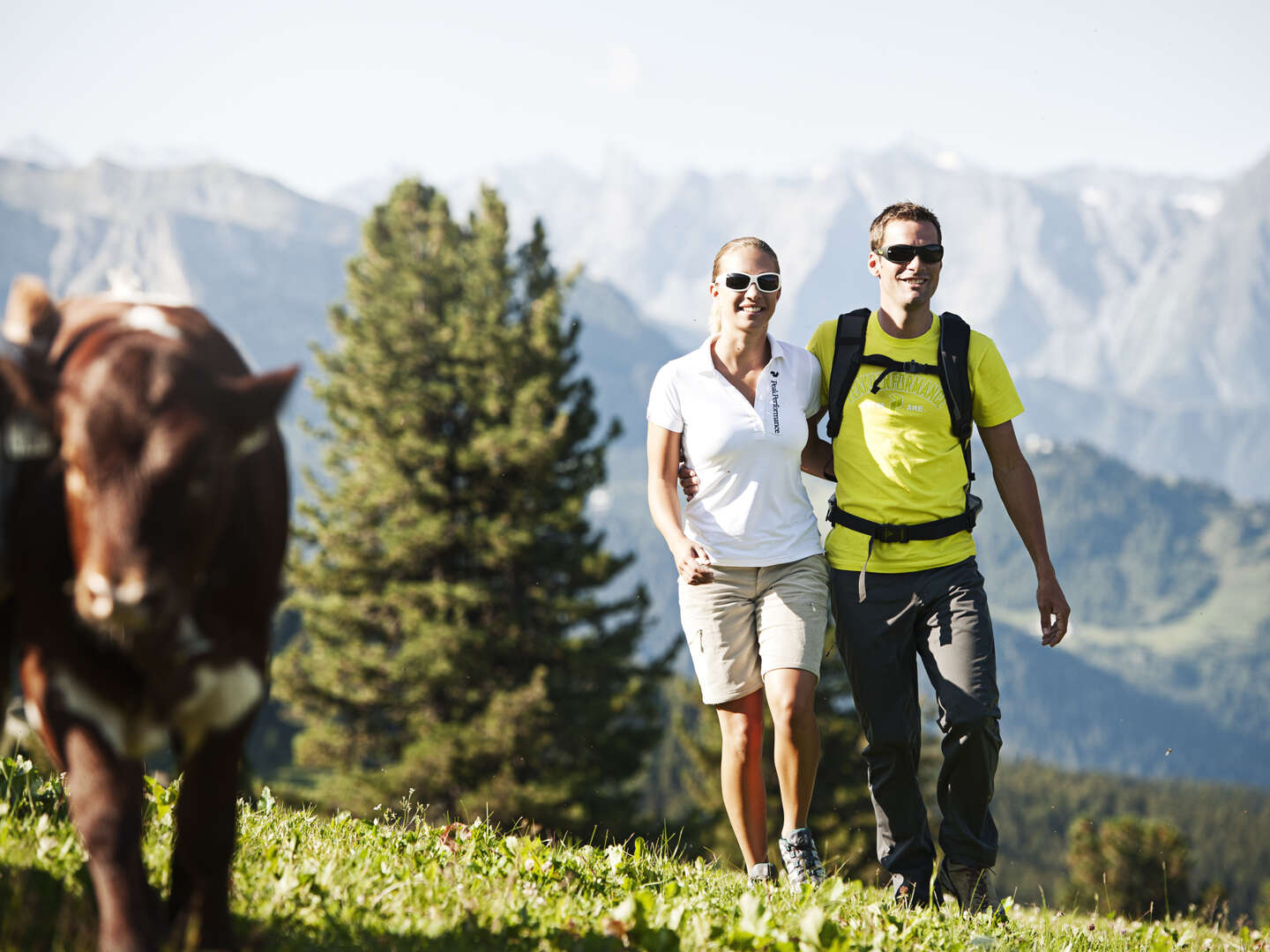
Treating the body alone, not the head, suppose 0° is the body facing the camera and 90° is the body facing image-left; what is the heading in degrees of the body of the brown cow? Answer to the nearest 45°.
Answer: approximately 0°

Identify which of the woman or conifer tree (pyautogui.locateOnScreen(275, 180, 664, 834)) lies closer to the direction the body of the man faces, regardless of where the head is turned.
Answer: the woman

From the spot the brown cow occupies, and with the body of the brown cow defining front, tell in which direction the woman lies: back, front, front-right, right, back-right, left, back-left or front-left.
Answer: back-left

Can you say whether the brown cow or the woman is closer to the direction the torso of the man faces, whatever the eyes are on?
the brown cow

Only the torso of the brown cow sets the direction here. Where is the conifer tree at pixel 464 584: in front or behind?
behind

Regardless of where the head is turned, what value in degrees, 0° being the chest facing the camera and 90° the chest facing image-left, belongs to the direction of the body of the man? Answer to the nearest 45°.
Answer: approximately 0°

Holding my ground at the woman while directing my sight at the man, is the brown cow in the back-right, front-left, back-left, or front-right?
back-right

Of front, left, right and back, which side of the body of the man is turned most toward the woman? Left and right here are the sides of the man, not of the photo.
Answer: right

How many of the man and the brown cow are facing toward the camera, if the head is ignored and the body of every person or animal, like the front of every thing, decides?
2
